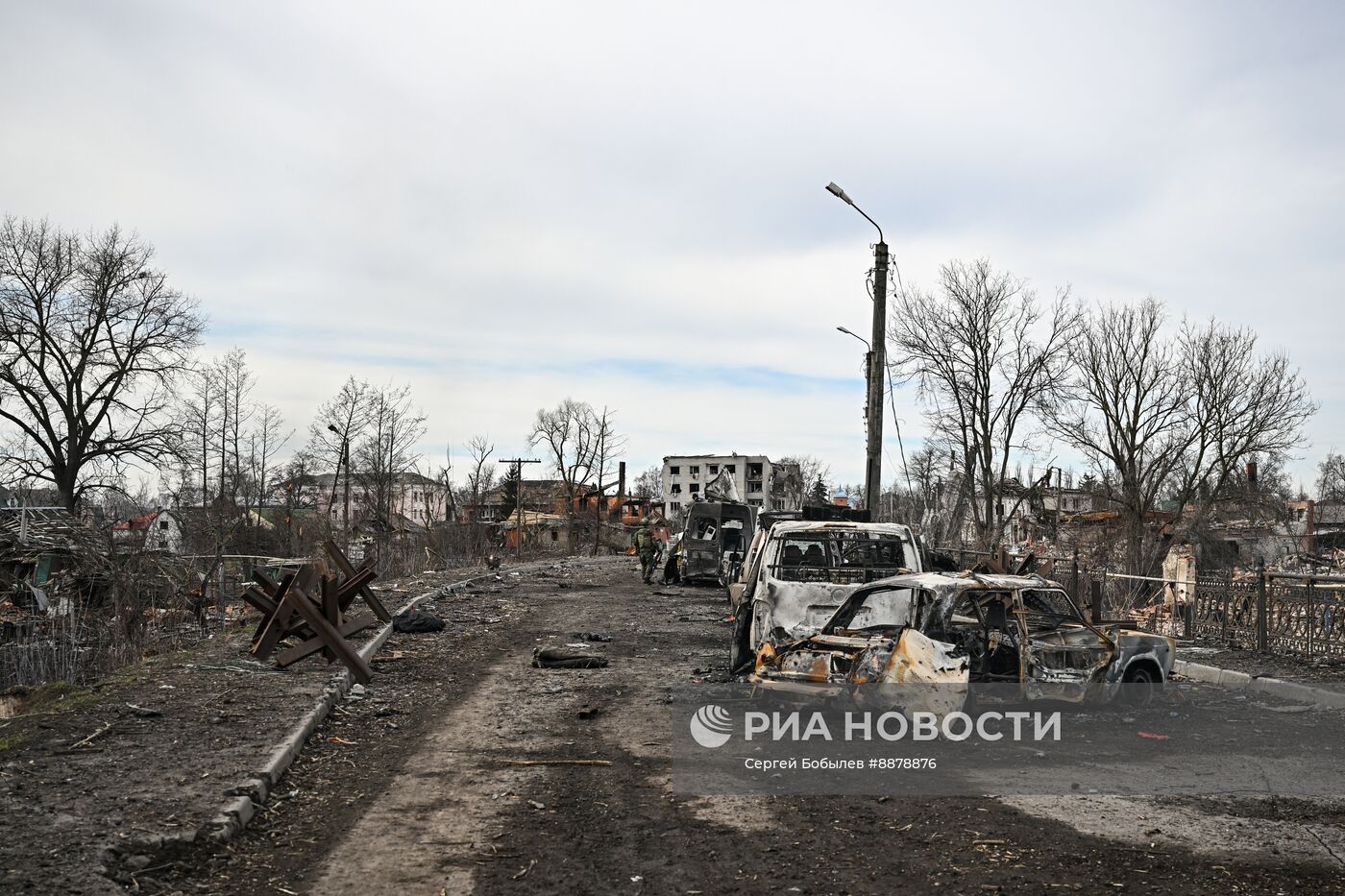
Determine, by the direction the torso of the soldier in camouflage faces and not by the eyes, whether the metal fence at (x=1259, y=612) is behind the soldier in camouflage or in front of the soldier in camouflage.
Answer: behind

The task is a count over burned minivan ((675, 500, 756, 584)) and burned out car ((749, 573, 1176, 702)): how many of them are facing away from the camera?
1

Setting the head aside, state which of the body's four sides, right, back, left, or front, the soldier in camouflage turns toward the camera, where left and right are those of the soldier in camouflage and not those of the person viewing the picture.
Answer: back

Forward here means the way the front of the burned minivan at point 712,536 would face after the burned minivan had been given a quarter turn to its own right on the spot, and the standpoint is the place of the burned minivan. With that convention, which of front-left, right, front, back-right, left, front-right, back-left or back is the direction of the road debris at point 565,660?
right

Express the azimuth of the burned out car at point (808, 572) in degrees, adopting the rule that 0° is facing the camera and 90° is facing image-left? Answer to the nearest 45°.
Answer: approximately 180°

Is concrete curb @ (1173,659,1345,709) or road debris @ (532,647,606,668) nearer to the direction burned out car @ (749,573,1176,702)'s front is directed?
the road debris

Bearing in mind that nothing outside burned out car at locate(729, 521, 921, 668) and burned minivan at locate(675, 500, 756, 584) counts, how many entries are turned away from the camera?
2

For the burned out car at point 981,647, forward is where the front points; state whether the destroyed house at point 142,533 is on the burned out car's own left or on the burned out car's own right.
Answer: on the burned out car's own right

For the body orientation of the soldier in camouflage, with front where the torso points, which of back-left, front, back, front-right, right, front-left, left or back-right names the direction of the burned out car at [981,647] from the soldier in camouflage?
back

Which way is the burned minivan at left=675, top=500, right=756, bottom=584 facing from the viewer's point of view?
away from the camera
